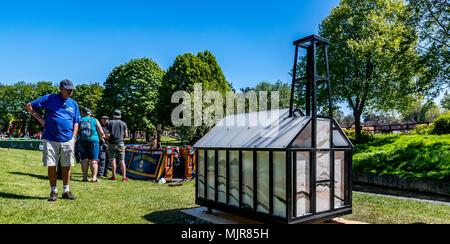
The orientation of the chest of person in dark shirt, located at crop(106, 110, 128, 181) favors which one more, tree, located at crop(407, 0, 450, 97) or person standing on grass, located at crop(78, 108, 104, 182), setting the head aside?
the tree

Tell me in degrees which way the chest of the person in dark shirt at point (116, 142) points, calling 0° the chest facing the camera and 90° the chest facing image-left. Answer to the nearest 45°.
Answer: approximately 180°

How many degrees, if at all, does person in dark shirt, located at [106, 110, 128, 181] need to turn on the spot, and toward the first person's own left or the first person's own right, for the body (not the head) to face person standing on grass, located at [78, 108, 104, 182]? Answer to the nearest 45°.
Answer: approximately 135° to the first person's own left

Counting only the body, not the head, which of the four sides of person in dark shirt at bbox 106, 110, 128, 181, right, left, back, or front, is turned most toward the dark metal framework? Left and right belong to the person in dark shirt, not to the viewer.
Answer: back

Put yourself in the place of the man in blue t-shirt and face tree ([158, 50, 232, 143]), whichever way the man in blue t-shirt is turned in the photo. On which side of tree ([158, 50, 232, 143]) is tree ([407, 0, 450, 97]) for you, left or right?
right

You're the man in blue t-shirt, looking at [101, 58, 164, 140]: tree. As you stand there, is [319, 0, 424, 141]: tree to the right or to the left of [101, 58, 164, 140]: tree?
right

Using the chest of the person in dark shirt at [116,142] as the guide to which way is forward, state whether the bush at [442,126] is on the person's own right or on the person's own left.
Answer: on the person's own right

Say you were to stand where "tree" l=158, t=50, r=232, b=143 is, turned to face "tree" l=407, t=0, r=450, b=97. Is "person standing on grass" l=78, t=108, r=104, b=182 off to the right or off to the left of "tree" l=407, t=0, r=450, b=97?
right

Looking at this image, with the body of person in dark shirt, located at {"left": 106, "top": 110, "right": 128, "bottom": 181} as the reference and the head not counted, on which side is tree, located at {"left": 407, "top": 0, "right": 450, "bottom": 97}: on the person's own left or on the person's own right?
on the person's own right
